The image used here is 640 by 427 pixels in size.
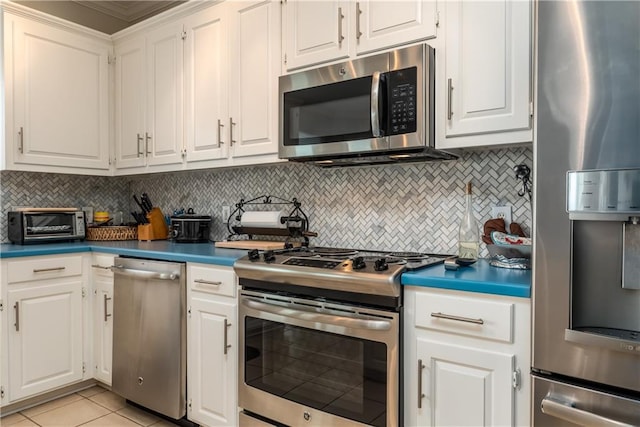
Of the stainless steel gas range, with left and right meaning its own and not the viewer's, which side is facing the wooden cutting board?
right

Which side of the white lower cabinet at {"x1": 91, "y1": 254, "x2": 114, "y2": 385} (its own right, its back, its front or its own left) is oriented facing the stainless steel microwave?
left

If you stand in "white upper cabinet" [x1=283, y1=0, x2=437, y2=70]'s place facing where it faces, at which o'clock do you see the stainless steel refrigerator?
The stainless steel refrigerator is roughly at 9 o'clock from the white upper cabinet.

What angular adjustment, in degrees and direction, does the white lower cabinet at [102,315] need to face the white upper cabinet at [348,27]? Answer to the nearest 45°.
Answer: approximately 90° to its left

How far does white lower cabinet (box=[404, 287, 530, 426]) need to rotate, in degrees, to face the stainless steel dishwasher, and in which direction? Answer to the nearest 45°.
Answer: approximately 45° to its right

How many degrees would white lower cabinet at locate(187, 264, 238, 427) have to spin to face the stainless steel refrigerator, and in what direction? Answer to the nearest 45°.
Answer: approximately 90° to its left
